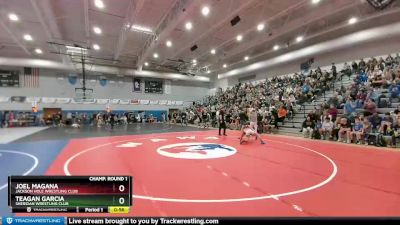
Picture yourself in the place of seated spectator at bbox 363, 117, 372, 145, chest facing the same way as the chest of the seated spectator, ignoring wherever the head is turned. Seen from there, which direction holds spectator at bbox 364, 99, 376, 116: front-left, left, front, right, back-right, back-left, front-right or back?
back-right

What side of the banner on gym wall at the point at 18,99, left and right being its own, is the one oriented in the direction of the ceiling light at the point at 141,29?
front

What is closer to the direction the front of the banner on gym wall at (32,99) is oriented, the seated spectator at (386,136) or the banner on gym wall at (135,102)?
the seated spectator

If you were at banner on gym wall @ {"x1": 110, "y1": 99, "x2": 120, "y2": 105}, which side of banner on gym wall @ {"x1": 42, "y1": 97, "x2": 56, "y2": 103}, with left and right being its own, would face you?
left

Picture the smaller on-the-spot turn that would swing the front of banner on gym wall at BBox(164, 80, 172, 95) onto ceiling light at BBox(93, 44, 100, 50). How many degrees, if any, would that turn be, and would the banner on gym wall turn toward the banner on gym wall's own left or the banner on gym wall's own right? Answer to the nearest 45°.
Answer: approximately 45° to the banner on gym wall's own right

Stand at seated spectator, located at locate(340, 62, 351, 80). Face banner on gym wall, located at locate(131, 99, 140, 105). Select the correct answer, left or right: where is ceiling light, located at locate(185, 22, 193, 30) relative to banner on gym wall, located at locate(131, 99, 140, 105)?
left

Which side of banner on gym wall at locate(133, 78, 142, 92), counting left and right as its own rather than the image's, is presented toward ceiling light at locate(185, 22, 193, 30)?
front

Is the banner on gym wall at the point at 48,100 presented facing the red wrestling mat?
yes

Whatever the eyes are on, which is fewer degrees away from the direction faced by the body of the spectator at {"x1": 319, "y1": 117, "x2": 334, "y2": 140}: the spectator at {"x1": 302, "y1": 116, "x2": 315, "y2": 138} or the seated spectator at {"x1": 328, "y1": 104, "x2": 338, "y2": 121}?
the spectator

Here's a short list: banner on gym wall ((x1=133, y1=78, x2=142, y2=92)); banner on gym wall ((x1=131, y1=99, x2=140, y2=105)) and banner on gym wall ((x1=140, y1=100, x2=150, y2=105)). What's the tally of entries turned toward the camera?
3

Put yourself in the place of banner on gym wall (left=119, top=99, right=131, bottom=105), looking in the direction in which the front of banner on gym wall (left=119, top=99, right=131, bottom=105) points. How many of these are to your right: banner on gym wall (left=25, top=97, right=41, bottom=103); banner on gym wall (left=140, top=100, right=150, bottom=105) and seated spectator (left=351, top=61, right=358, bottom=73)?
1
